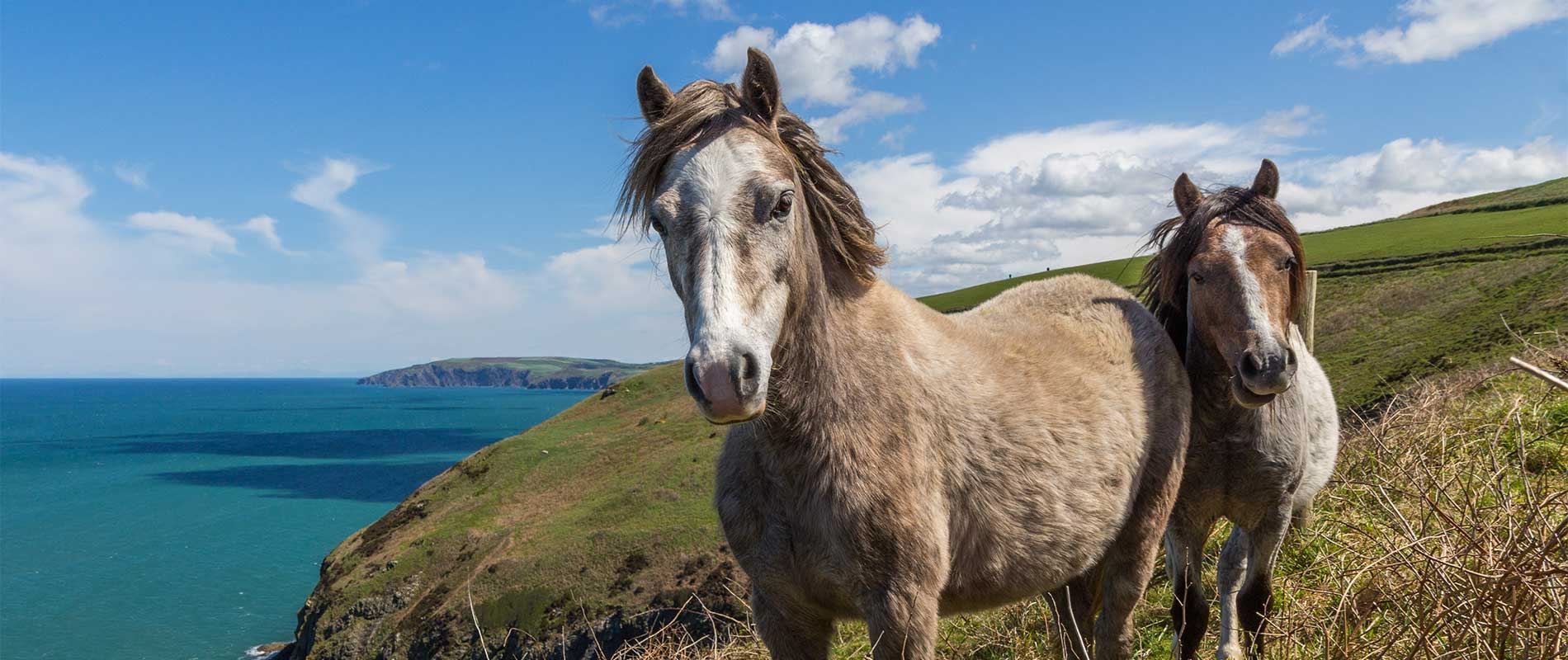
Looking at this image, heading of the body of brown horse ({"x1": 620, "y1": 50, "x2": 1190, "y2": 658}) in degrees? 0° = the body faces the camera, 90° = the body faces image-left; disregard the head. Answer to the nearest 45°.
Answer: approximately 45°

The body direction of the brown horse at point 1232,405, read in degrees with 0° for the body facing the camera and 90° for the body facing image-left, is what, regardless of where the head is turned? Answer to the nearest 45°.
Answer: approximately 0°

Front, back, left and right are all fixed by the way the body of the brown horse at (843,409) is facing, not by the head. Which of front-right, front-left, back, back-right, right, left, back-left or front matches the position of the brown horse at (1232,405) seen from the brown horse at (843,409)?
back

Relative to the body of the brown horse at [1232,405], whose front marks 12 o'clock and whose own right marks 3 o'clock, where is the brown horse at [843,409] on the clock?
the brown horse at [843,409] is roughly at 1 o'clock from the brown horse at [1232,405].
